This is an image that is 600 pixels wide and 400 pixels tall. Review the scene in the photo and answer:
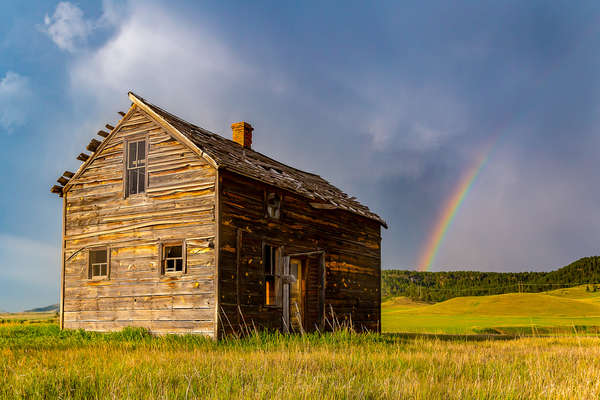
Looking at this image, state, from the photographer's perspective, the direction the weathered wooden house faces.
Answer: facing the viewer and to the right of the viewer
